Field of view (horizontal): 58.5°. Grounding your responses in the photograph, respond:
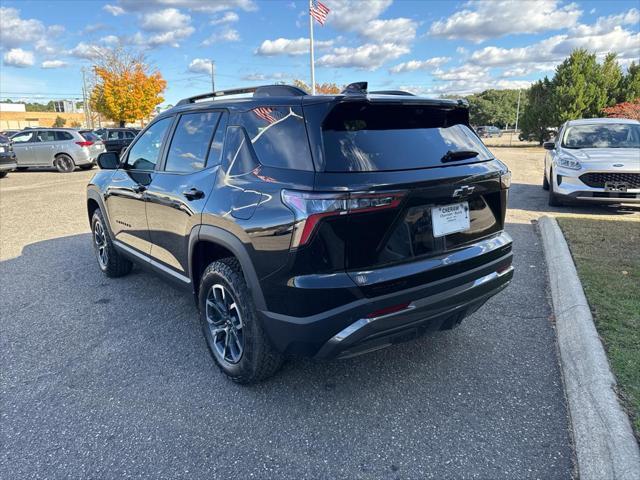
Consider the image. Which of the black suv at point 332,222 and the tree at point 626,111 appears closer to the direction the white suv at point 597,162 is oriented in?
the black suv

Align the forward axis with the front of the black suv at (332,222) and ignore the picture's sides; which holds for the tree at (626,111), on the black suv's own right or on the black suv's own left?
on the black suv's own right

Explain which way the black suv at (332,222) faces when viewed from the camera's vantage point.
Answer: facing away from the viewer and to the left of the viewer

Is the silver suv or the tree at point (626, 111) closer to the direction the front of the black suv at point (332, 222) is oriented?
the silver suv

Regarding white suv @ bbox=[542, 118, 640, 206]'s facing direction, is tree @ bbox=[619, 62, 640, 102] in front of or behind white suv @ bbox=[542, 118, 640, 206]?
behind

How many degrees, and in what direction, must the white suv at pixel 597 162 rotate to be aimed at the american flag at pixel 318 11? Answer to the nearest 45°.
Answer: approximately 135° to its right

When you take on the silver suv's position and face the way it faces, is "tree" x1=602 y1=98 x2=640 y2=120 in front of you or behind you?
behind

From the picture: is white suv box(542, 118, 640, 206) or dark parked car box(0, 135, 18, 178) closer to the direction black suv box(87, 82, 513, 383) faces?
the dark parked car

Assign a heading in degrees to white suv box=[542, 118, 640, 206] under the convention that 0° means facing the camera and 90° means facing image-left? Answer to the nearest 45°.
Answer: approximately 0°

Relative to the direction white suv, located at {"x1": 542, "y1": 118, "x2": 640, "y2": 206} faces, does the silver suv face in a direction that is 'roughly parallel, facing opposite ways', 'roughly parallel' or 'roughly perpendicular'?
roughly perpendicular

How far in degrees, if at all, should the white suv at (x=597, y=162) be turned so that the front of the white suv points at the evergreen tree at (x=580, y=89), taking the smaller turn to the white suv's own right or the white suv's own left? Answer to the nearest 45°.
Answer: approximately 180°

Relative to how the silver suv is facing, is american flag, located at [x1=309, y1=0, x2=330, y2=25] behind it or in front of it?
behind

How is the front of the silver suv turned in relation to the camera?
facing away from the viewer and to the left of the viewer
